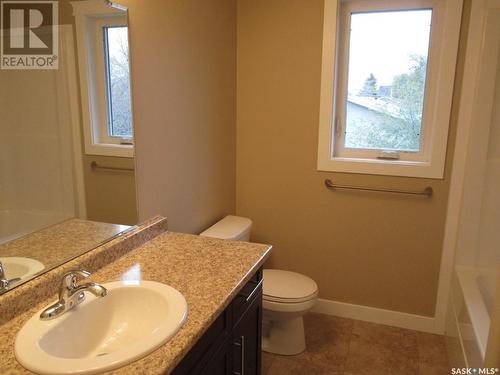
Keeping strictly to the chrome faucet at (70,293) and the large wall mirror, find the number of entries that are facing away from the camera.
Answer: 0

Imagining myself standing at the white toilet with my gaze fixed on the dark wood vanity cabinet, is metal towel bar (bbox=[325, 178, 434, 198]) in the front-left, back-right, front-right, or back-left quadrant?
back-left

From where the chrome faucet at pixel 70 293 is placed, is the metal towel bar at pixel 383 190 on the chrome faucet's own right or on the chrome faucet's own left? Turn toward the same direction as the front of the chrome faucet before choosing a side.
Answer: on the chrome faucet's own left

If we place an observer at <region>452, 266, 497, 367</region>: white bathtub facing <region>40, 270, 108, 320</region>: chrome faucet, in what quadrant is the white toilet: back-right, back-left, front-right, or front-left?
front-right

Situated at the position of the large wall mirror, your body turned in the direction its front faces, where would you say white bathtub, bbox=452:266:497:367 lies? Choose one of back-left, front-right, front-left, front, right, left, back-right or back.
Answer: front-left

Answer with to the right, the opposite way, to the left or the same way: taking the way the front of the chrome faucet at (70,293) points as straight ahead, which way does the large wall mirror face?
the same way

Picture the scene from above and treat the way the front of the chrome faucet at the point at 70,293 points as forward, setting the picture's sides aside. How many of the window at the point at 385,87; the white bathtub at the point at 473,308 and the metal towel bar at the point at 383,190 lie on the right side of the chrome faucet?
0

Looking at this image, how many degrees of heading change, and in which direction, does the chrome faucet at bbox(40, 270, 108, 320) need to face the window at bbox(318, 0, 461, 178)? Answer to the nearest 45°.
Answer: approximately 45° to its left

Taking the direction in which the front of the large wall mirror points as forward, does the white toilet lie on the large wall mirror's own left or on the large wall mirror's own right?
on the large wall mirror's own left

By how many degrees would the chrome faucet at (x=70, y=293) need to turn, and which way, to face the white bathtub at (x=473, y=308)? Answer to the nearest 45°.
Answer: approximately 45° to its left

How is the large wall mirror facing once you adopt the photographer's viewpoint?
facing the viewer and to the right of the viewer

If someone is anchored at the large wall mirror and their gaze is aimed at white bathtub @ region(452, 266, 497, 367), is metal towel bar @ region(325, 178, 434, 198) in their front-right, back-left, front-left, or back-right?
front-left

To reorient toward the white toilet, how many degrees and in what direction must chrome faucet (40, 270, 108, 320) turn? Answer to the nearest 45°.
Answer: approximately 90° to its left

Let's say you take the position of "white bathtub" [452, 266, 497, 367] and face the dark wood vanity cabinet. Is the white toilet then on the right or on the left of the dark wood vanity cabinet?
right
